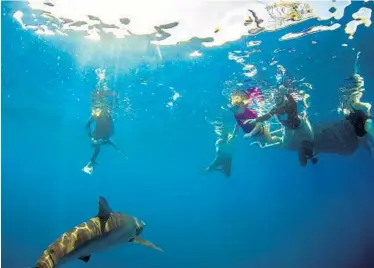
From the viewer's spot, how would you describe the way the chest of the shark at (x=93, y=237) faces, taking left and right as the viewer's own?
facing away from the viewer and to the right of the viewer
